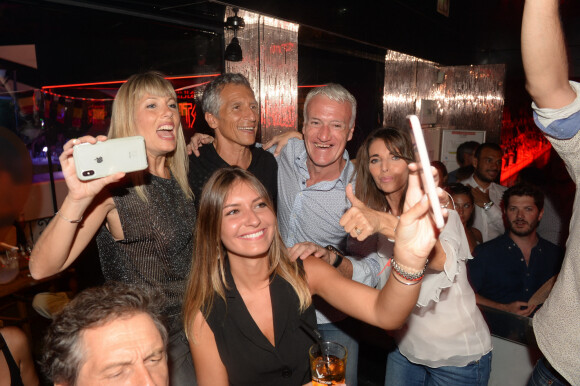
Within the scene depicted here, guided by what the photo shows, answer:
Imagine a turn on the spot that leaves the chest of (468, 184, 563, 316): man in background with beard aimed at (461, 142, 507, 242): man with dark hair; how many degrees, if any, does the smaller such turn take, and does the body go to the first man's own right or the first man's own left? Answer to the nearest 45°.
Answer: approximately 180°

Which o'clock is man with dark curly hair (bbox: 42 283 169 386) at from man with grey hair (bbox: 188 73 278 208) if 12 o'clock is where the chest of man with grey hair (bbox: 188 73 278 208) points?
man with dark curly hair (bbox: 42 283 169 386) is roughly at 2 o'clock from man with grey hair (bbox: 188 73 278 208).

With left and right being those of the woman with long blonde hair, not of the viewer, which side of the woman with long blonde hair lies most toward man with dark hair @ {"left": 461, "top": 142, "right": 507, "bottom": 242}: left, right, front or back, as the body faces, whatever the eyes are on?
left

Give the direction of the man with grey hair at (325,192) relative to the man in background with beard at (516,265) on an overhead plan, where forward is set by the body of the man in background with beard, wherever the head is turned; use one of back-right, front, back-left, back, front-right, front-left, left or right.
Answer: front-right

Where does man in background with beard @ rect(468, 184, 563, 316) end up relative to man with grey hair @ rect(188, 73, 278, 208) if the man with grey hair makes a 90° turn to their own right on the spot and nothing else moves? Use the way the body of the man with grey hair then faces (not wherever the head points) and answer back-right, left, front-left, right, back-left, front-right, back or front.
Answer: back-left

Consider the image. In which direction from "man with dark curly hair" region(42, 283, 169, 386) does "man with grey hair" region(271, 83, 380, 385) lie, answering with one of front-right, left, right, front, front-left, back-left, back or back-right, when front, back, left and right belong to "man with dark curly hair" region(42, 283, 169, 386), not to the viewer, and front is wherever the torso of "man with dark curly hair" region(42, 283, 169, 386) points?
left

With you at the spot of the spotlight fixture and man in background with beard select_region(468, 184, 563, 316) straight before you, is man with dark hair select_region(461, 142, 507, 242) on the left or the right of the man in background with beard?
left

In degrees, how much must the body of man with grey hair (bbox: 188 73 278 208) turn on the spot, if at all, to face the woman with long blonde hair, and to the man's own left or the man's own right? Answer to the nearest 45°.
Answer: approximately 45° to the man's own right

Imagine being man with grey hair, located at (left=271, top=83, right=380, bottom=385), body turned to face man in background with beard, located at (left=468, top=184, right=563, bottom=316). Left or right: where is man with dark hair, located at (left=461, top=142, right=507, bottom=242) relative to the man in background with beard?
left

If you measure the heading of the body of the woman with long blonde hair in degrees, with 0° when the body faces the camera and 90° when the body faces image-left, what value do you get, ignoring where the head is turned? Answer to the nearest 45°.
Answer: approximately 315°
